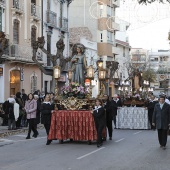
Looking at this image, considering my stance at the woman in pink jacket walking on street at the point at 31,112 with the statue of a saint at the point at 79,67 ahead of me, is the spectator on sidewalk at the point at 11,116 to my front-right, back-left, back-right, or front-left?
back-left

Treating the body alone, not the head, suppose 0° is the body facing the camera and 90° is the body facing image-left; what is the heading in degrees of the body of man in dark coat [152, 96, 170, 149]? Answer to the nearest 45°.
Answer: approximately 0°

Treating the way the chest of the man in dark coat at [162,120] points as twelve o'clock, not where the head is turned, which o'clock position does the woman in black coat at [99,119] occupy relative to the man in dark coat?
The woman in black coat is roughly at 3 o'clock from the man in dark coat.

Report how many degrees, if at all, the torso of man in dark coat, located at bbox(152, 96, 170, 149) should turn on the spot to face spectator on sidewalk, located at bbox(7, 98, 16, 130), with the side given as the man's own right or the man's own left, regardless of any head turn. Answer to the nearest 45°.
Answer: approximately 135° to the man's own right

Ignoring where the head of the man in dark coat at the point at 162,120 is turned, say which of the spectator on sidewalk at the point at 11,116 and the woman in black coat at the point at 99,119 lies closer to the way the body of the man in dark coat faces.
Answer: the woman in black coat
